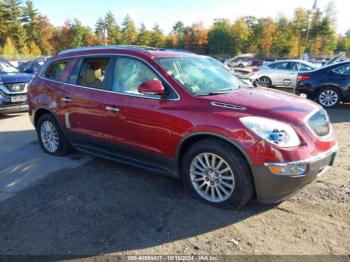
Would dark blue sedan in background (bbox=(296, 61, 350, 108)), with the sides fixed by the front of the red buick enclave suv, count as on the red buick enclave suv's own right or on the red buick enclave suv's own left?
on the red buick enclave suv's own left

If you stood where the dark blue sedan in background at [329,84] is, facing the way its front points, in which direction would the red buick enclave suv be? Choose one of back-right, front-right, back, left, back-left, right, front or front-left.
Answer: right

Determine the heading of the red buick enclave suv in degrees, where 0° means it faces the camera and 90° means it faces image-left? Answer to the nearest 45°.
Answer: approximately 315°

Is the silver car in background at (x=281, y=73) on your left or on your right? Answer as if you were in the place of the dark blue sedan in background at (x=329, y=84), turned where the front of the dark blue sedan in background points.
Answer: on your left

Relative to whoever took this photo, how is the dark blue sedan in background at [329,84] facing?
facing to the right of the viewer
